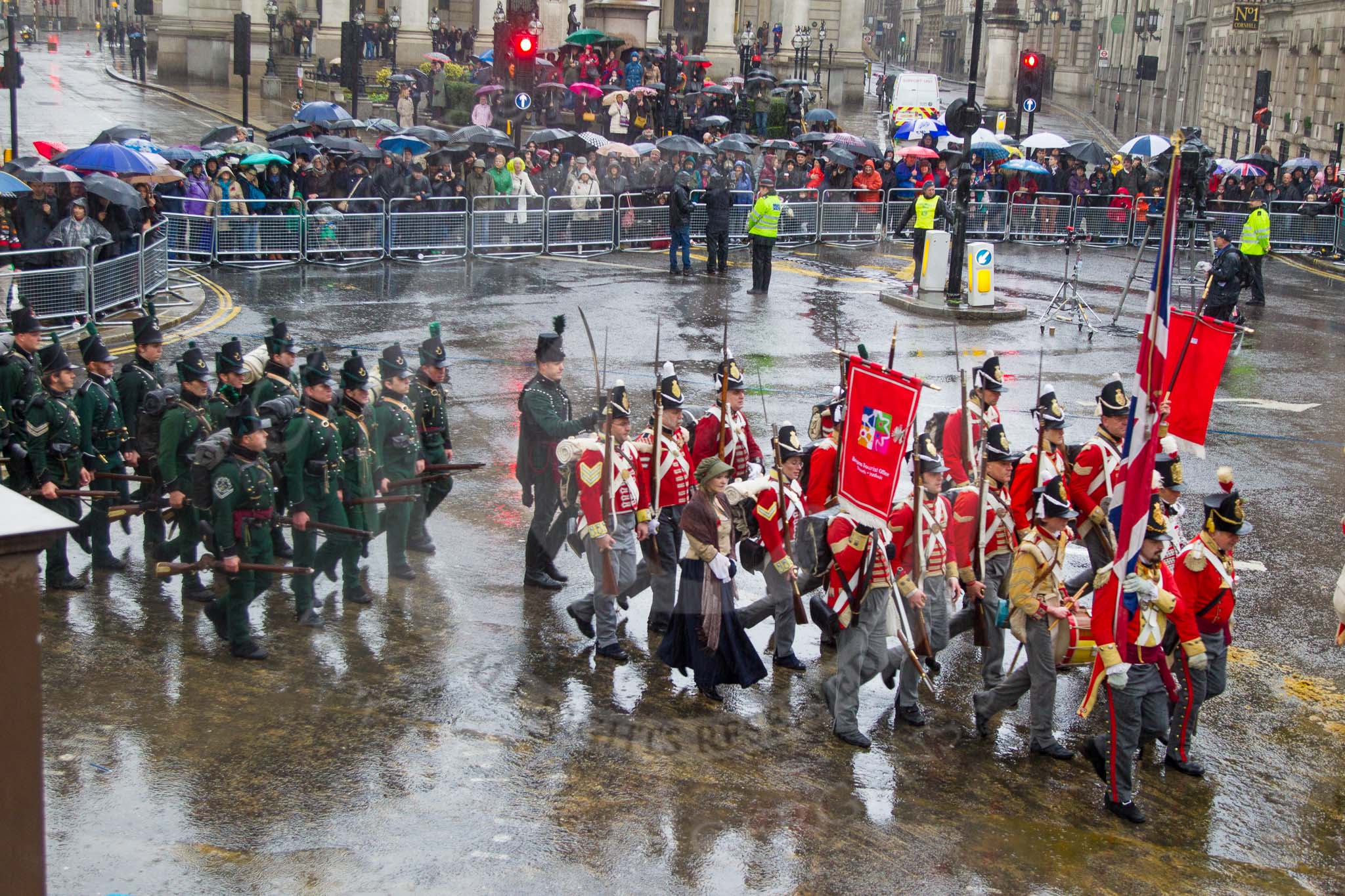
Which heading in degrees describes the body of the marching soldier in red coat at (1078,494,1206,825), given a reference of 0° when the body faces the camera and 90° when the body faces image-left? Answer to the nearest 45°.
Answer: approximately 315°

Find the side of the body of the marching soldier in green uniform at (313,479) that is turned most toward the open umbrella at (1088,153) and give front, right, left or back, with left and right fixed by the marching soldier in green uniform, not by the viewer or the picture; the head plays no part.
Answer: left

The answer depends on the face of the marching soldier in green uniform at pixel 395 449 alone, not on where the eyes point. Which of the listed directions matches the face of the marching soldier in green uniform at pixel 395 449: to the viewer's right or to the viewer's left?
to the viewer's right

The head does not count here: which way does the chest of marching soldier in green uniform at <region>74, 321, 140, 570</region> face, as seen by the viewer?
to the viewer's right

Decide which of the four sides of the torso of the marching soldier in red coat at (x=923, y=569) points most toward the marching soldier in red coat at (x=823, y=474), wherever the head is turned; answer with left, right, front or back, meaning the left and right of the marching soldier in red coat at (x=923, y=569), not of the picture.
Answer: back

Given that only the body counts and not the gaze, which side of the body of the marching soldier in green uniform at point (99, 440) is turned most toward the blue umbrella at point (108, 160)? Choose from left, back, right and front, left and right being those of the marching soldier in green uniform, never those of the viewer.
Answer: left

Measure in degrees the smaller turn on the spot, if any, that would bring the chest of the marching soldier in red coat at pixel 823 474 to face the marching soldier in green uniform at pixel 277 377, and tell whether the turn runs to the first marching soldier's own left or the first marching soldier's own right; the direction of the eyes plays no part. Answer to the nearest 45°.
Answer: approximately 180°

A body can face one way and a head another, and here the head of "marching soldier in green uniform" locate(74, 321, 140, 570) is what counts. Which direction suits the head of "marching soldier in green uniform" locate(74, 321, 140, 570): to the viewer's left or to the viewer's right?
to the viewer's right

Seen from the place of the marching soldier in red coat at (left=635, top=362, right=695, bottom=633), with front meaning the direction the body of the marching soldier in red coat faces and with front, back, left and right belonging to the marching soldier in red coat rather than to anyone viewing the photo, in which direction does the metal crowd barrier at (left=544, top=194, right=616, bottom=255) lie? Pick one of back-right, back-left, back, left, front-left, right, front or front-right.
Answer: back-left

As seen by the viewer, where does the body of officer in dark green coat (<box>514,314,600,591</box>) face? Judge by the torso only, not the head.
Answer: to the viewer's right

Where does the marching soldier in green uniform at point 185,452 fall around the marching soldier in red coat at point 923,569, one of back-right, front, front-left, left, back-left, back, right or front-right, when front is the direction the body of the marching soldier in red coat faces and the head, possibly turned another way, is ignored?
back-right

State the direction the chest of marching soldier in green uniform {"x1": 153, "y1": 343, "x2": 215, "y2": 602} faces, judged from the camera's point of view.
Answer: to the viewer's right

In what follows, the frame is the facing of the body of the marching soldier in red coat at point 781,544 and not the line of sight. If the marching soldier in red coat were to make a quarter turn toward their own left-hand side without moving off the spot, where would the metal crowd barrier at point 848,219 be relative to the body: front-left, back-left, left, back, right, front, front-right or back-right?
front-left

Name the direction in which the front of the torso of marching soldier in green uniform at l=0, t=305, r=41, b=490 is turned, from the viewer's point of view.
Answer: to the viewer's right
